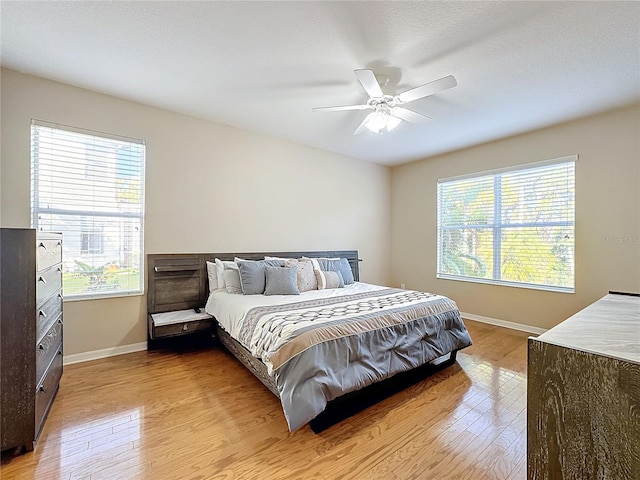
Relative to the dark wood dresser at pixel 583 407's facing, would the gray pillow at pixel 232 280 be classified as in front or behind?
in front

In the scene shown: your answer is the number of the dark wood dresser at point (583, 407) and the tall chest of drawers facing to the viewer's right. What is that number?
1

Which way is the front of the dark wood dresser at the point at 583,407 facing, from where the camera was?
facing away from the viewer and to the left of the viewer

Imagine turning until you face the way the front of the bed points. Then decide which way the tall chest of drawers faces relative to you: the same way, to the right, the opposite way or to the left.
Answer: to the left

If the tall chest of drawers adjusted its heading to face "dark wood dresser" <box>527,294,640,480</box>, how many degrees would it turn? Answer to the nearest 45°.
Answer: approximately 45° to its right

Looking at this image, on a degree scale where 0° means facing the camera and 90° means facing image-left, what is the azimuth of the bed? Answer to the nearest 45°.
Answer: approximately 315°

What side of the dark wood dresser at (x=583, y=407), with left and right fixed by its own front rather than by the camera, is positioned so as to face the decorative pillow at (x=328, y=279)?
front

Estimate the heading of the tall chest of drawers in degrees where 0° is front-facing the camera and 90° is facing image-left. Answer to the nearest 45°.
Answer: approximately 270°

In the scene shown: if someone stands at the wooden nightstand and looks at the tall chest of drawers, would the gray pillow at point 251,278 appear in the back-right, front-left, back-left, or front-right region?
back-left

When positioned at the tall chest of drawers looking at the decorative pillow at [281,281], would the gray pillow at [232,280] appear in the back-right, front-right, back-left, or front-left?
front-left

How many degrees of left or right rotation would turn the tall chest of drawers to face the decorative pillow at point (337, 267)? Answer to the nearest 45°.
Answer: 0° — it already faces it

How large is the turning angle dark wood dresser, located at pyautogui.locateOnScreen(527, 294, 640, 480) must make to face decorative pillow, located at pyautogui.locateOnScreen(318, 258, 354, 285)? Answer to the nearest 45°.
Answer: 0° — it already faces it
